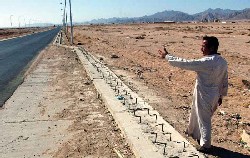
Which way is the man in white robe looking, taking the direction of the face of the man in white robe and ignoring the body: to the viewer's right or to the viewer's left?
to the viewer's left

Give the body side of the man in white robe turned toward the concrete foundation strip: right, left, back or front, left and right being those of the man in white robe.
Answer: front
